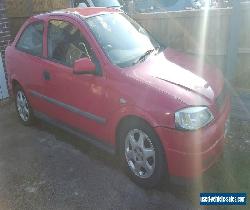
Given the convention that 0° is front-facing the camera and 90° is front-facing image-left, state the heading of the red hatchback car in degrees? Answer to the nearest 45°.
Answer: approximately 315°
